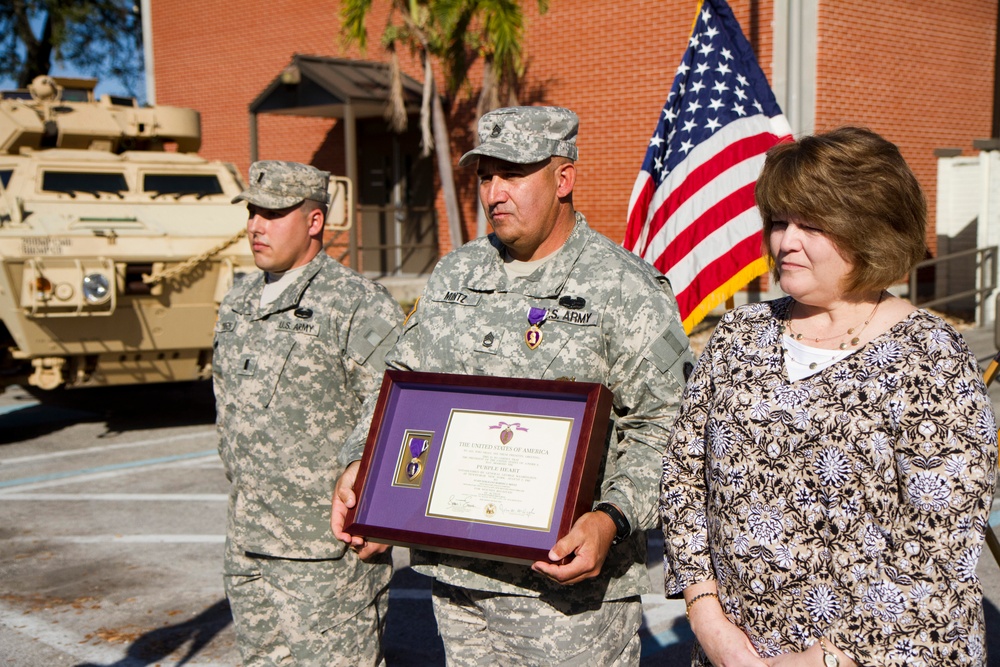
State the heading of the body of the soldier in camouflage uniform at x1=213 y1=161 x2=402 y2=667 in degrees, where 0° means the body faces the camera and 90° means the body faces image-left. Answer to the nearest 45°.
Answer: approximately 45°

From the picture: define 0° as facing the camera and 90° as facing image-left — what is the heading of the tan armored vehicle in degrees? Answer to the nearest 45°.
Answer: approximately 0°

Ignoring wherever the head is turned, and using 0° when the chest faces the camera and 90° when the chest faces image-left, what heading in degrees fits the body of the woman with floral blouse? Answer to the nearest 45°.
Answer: approximately 45°

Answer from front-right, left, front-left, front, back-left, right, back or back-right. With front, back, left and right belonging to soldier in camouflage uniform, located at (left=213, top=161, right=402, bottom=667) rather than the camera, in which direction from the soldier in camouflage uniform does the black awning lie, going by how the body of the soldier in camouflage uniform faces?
back-right

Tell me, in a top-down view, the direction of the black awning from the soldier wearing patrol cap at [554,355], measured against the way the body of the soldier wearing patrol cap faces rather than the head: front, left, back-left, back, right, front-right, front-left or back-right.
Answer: back-right

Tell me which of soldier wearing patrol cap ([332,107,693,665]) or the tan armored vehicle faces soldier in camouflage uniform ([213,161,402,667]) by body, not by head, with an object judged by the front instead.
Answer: the tan armored vehicle

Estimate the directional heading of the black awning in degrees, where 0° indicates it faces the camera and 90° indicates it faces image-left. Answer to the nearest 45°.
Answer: approximately 45°

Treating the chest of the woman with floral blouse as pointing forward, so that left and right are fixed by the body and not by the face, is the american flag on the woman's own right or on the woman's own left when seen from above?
on the woman's own right
